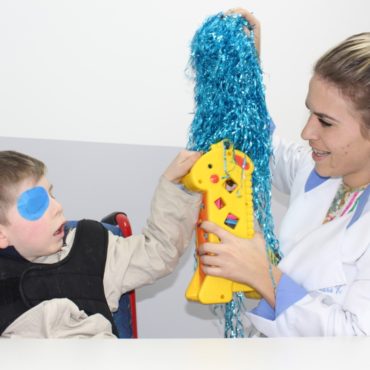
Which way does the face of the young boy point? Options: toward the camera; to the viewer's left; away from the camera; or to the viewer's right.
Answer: to the viewer's right

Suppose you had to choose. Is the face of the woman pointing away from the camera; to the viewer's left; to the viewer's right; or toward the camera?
to the viewer's left

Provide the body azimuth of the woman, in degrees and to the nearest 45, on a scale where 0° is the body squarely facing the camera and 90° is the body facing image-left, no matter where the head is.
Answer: approximately 45°
